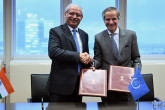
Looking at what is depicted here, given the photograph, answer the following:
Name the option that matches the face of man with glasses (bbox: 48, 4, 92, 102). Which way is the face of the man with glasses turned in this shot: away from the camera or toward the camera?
toward the camera

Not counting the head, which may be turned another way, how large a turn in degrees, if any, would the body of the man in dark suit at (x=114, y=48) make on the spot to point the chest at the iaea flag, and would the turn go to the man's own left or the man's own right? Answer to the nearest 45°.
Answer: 0° — they already face it

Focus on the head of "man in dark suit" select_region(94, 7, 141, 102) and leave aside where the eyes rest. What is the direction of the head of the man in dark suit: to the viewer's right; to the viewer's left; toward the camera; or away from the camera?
toward the camera

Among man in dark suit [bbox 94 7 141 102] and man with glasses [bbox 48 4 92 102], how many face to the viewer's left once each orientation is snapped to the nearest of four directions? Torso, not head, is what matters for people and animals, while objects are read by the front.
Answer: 0

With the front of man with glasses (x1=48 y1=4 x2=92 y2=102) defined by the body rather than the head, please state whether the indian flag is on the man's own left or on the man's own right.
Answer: on the man's own right

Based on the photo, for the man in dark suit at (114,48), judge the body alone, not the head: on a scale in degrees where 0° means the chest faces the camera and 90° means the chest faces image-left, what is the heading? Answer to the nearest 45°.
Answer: approximately 0°

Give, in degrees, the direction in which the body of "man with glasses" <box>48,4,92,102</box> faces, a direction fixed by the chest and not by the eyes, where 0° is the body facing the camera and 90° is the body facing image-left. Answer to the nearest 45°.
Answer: approximately 315°

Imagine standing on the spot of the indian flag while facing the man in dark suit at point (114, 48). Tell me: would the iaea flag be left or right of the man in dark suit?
right

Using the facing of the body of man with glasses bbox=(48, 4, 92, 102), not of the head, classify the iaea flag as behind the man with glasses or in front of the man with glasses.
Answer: in front
